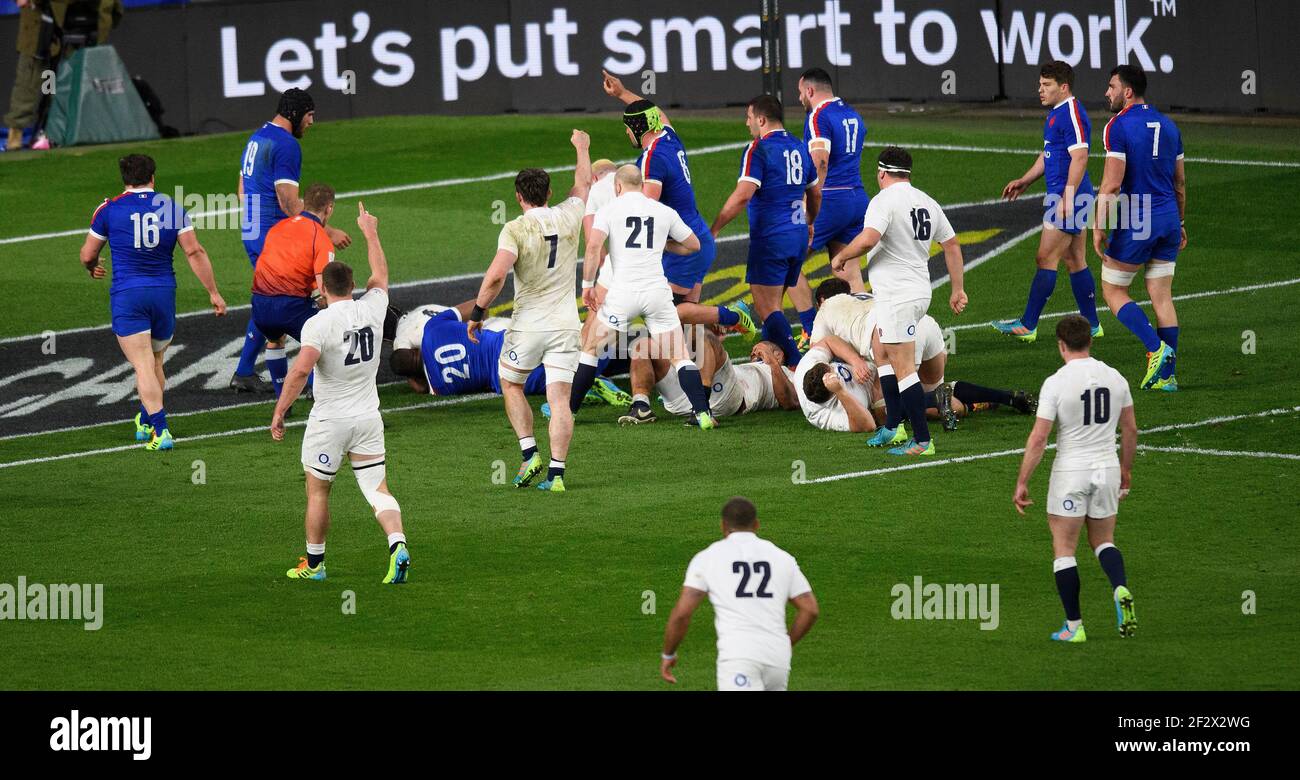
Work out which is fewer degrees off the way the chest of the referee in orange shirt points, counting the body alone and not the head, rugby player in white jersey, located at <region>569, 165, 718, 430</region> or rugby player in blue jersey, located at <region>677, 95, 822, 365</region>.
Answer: the rugby player in blue jersey

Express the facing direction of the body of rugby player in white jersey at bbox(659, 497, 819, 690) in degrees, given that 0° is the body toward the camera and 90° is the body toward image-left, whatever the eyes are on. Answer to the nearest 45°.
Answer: approximately 180°

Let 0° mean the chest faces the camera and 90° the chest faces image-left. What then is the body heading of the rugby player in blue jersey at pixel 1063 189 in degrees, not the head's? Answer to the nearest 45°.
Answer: approximately 90°

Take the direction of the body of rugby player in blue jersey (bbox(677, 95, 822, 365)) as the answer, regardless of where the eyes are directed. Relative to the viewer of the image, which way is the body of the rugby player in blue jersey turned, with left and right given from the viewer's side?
facing away from the viewer and to the left of the viewer

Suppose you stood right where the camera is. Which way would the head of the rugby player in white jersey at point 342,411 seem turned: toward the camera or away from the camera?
away from the camera

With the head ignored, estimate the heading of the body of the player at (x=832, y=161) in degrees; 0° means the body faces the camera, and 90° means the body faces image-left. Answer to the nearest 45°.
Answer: approximately 135°

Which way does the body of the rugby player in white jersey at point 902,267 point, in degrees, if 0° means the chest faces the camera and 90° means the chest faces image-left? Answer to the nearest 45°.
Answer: approximately 135°

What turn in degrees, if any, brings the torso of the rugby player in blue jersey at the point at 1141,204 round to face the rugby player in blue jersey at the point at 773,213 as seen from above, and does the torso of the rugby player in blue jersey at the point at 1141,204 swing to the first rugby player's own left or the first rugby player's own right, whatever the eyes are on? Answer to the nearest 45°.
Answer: approximately 45° to the first rugby player's own left

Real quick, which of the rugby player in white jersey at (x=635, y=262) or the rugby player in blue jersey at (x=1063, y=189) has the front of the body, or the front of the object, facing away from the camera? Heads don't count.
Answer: the rugby player in white jersey

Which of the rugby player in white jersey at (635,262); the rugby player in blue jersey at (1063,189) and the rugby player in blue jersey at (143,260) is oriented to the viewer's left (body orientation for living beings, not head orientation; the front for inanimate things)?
the rugby player in blue jersey at (1063,189)

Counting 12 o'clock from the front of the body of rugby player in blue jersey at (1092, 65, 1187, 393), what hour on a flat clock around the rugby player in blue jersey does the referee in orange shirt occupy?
The referee in orange shirt is roughly at 10 o'clock from the rugby player in blue jersey.

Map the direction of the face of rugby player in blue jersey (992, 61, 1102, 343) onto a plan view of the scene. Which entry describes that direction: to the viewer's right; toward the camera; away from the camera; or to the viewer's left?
to the viewer's left

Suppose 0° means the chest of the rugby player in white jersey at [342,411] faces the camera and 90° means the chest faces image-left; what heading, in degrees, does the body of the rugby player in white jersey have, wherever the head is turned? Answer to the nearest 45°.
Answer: approximately 135°

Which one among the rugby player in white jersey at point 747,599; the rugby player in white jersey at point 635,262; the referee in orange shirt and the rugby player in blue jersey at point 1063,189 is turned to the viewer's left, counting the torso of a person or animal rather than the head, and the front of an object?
the rugby player in blue jersey
